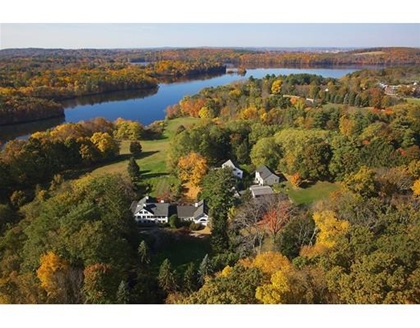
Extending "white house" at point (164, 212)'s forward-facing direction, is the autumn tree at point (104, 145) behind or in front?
behind

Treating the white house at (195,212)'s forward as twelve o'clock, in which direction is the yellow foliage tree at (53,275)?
The yellow foliage tree is roughly at 1 o'clock from the white house.

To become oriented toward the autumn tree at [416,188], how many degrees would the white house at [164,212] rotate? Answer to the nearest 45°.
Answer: approximately 90° to its left

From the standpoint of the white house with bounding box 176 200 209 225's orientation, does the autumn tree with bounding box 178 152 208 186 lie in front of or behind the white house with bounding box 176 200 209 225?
behind

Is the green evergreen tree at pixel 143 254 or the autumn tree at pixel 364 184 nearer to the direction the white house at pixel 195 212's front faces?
the green evergreen tree

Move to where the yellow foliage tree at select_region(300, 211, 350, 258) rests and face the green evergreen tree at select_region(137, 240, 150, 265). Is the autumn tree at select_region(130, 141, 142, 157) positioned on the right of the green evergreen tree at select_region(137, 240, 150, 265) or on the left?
right

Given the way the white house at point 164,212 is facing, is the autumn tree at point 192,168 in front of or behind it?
behind

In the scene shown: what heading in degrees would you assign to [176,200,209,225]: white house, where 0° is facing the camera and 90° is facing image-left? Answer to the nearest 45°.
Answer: approximately 0°
